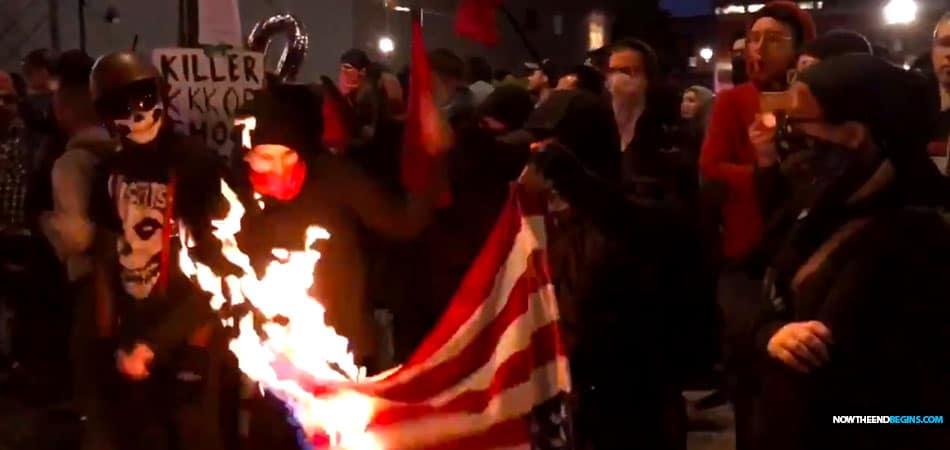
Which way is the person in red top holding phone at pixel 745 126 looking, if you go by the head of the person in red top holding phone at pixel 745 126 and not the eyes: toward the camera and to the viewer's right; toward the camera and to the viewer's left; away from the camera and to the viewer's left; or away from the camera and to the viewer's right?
toward the camera and to the viewer's left

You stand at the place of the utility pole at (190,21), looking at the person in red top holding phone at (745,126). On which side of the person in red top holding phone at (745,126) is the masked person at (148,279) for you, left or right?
right

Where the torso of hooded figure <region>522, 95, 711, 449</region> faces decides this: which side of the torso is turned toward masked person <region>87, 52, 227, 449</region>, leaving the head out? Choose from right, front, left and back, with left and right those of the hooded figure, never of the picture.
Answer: front

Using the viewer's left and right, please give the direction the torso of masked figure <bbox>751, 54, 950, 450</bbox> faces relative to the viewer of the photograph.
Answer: facing to the left of the viewer

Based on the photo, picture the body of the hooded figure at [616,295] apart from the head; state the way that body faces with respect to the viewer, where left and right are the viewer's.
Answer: facing to the left of the viewer

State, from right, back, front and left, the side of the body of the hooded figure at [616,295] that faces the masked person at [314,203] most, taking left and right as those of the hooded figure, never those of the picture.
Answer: front

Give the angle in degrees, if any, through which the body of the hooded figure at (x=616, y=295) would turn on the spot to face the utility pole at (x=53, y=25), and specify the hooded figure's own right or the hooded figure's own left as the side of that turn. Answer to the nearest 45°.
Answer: approximately 45° to the hooded figure's own right

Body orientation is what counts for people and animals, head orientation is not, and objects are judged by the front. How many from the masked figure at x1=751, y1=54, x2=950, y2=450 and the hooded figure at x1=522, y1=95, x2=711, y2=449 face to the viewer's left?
2

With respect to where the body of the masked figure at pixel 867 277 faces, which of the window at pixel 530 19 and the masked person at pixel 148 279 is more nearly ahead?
the masked person

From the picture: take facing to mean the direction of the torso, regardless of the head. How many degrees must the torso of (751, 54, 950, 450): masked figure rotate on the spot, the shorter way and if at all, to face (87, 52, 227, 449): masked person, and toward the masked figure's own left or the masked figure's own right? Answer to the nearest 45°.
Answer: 0° — they already face them
